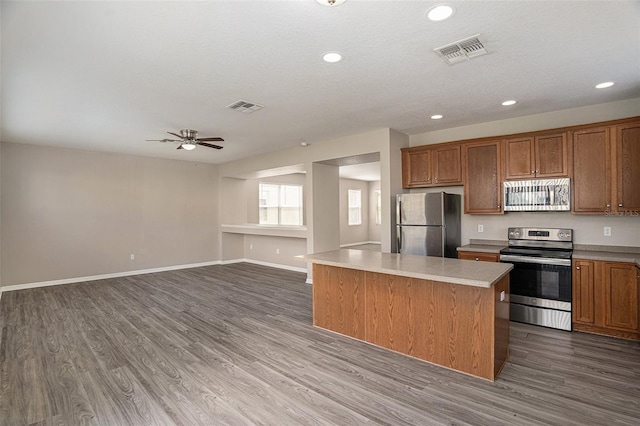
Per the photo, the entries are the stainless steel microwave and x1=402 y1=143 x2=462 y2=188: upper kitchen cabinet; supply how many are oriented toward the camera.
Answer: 2

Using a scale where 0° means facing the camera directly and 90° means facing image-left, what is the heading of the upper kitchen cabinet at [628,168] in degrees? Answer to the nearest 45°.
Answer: approximately 45°

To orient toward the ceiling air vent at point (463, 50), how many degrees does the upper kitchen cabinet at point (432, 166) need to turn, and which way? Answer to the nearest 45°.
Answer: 0° — it already faces it

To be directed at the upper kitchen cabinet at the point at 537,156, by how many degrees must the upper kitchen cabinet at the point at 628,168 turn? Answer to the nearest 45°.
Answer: approximately 45° to its right

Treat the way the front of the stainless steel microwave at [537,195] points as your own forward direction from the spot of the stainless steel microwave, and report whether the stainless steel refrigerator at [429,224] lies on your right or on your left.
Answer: on your right

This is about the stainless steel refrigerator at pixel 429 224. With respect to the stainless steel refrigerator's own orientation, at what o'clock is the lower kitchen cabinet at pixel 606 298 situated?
The lower kitchen cabinet is roughly at 8 o'clock from the stainless steel refrigerator.

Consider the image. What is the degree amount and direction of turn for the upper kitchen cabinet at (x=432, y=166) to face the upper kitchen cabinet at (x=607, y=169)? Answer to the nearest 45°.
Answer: approximately 90° to its left

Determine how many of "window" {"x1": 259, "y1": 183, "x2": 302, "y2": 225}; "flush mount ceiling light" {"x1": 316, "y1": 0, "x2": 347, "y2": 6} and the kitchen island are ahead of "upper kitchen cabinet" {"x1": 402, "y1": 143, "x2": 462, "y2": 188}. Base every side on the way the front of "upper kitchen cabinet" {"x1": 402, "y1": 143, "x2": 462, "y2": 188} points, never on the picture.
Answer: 2

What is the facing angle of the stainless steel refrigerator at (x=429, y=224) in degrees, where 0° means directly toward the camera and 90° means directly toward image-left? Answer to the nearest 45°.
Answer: approximately 45°

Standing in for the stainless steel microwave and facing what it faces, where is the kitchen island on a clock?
The kitchen island is roughly at 1 o'clock from the stainless steel microwave.
